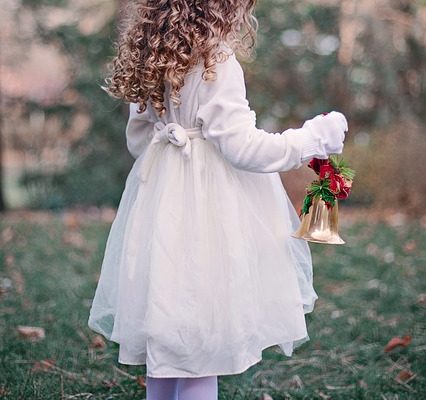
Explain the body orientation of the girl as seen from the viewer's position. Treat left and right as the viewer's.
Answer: facing away from the viewer and to the right of the viewer

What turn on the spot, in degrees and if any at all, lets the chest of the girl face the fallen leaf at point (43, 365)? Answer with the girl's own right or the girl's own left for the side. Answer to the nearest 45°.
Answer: approximately 90° to the girl's own left

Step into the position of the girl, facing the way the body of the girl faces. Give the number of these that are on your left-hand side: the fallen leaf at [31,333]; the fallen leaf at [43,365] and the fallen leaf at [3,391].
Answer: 3

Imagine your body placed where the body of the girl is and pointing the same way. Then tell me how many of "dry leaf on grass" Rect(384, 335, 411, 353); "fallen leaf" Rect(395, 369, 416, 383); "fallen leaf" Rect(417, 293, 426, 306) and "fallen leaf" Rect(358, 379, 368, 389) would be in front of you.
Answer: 4

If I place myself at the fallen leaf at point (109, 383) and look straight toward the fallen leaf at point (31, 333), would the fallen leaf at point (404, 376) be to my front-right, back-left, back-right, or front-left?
back-right

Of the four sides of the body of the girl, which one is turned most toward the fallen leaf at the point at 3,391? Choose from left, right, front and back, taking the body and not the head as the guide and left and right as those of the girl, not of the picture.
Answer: left

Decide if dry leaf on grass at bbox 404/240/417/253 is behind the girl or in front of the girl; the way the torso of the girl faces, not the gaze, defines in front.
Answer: in front

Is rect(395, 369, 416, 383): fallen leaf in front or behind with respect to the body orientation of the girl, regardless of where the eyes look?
in front
